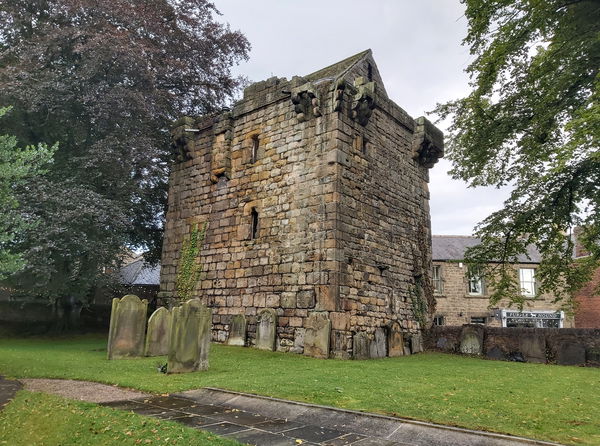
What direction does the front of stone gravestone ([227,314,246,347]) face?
toward the camera

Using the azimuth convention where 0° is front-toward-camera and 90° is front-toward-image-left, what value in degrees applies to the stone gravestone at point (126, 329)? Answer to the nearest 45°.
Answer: approximately 0°

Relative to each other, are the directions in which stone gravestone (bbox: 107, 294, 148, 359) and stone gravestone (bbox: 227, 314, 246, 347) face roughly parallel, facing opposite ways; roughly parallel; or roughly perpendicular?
roughly parallel

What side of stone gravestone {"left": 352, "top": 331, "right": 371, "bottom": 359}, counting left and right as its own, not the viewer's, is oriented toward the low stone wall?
left

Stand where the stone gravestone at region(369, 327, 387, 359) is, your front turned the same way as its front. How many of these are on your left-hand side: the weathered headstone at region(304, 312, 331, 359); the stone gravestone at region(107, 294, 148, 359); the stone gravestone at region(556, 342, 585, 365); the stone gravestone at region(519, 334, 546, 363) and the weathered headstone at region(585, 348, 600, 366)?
3

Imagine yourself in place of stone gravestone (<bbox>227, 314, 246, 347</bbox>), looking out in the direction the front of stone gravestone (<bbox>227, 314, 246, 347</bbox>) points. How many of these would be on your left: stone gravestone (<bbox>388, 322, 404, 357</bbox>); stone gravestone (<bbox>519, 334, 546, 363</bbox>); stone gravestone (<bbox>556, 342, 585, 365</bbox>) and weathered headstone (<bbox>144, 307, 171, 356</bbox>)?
3

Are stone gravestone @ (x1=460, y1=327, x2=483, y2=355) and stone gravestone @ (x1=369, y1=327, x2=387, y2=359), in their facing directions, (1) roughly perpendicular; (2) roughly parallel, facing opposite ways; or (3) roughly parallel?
roughly parallel

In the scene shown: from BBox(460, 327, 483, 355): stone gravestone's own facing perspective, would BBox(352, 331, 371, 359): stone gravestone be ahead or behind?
ahead

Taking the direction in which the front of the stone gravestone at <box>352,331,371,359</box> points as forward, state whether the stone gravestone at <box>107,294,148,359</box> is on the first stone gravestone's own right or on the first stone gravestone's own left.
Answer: on the first stone gravestone's own right

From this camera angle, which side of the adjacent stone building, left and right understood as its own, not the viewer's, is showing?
front

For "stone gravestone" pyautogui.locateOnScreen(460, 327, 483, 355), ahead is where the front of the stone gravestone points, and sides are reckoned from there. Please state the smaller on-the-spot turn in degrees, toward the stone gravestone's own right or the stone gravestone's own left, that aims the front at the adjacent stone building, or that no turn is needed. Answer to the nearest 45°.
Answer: approximately 180°

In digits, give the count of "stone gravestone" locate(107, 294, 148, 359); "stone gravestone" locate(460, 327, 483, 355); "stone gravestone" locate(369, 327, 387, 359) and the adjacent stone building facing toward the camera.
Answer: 4

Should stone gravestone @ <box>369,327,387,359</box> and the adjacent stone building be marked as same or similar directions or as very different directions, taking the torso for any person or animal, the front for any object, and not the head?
same or similar directions

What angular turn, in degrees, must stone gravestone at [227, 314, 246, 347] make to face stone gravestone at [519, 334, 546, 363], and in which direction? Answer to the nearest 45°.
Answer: approximately 90° to its left

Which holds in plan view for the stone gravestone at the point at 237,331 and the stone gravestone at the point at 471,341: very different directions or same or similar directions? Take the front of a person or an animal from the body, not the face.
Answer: same or similar directions

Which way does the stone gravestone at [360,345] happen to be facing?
toward the camera
